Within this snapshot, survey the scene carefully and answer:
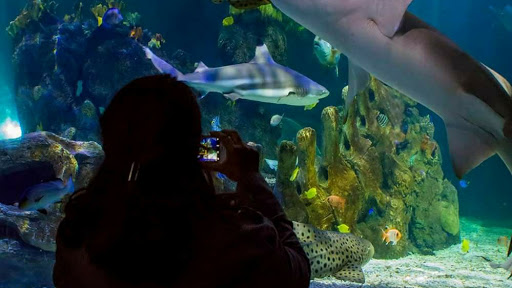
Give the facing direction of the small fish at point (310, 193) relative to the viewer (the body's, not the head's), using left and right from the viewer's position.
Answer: facing to the left of the viewer

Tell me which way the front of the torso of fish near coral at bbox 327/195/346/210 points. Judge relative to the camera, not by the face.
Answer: to the viewer's left

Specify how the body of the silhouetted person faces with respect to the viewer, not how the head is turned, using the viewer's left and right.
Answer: facing away from the viewer

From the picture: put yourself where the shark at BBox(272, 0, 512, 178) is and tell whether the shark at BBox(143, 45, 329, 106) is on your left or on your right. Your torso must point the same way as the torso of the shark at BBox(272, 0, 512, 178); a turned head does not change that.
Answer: on your right

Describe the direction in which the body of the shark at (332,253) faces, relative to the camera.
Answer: to the viewer's right

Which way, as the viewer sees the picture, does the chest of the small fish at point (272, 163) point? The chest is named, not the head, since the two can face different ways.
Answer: to the viewer's left

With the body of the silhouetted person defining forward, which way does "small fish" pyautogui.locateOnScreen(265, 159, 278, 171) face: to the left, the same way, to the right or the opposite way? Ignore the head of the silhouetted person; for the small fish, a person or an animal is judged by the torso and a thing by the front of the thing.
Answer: to the left

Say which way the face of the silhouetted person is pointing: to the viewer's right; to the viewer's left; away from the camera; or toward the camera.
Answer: away from the camera

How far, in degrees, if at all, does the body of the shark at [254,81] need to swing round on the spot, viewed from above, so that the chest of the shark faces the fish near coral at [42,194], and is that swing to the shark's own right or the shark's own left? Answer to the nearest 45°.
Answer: approximately 135° to the shark's own right

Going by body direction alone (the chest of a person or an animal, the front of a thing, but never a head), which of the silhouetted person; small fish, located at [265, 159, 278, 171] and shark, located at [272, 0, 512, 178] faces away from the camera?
the silhouetted person

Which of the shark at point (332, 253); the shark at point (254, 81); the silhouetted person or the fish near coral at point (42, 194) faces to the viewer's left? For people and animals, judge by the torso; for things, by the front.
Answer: the fish near coral

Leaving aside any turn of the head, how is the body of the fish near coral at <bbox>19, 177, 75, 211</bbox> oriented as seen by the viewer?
to the viewer's left

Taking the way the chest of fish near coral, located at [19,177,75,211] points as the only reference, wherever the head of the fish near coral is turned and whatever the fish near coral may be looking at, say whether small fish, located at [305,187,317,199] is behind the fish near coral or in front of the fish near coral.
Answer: behind
